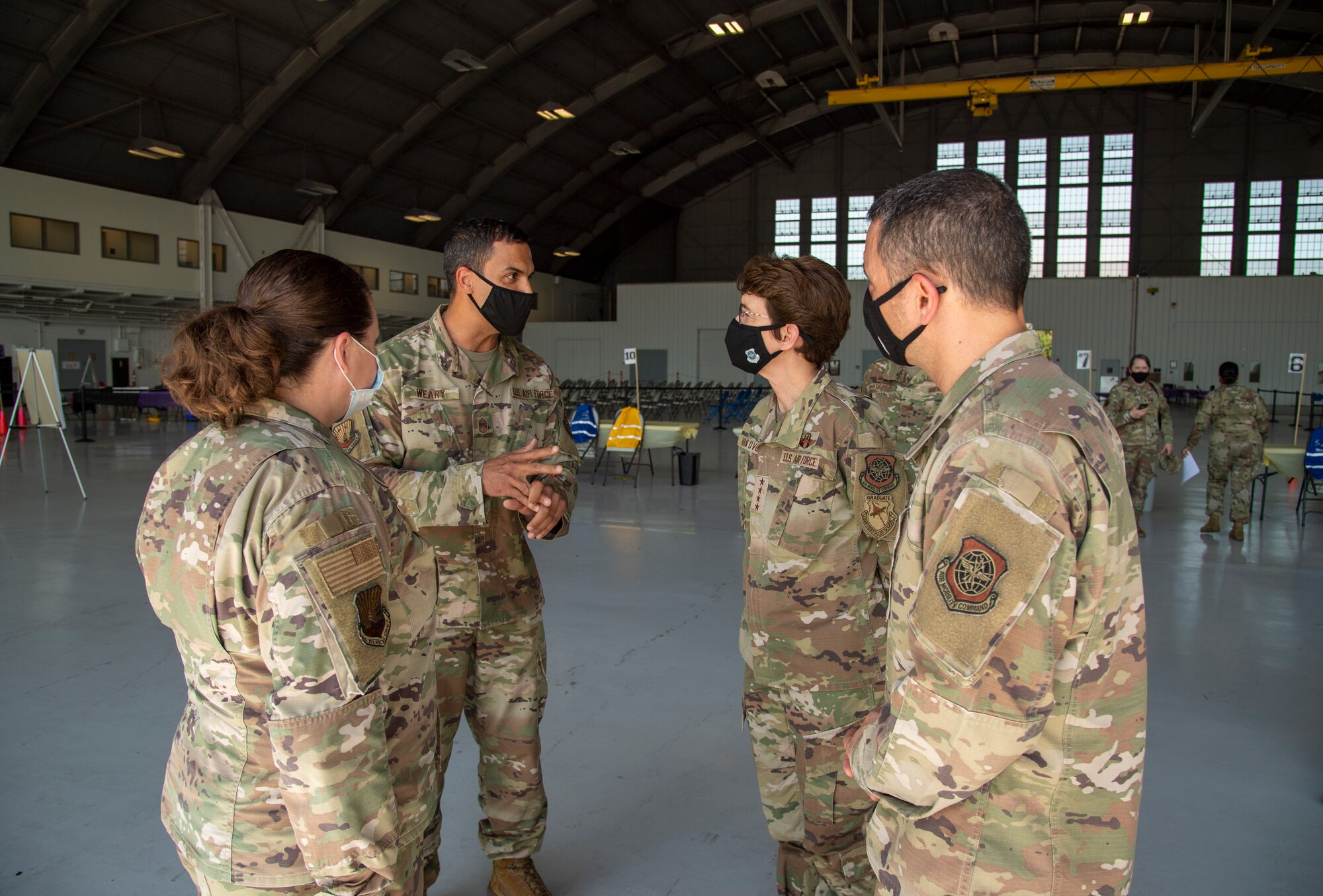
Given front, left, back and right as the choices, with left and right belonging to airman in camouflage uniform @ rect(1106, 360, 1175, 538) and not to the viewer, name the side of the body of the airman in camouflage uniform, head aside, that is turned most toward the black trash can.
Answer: right

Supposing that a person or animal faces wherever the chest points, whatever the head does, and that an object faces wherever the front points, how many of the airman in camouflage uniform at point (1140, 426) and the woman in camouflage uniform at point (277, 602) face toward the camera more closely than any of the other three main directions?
1

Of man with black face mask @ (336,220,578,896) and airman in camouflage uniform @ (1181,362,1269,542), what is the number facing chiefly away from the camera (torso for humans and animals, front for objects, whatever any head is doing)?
1

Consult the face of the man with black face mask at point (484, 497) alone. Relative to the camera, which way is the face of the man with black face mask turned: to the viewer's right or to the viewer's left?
to the viewer's right

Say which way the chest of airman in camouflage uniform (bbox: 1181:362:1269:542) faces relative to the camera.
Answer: away from the camera

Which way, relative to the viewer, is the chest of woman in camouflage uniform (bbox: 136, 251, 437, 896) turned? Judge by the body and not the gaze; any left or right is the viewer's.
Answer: facing away from the viewer and to the right of the viewer

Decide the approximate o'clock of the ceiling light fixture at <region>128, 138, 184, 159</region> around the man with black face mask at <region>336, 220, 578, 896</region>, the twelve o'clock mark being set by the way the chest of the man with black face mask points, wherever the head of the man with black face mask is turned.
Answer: The ceiling light fixture is roughly at 7 o'clock from the man with black face mask.

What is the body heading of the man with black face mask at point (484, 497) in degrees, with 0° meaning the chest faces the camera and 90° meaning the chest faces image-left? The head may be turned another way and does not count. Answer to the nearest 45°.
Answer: approximately 315°

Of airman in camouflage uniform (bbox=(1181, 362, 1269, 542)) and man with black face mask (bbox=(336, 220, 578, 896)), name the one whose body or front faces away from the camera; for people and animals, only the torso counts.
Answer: the airman in camouflage uniform

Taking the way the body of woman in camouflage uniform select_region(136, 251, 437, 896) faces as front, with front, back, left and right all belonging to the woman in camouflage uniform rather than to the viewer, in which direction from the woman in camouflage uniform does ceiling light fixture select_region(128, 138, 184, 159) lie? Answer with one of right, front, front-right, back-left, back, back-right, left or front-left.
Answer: front-left

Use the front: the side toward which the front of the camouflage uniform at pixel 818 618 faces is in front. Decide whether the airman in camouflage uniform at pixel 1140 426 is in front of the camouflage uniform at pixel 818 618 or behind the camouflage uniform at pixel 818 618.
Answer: behind

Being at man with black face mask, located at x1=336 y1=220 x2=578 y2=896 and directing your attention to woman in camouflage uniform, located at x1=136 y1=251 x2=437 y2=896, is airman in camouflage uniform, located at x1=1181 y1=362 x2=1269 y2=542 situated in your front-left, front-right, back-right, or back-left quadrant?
back-left

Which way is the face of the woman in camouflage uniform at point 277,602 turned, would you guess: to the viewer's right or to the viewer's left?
to the viewer's right
